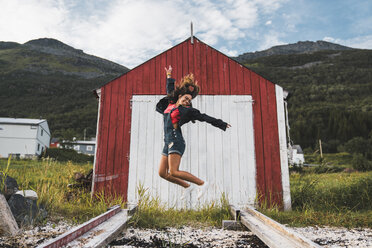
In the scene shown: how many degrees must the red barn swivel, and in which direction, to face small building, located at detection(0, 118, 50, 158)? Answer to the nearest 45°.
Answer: approximately 135° to its right

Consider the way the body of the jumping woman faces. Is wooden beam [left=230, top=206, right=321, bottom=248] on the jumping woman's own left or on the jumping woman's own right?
on the jumping woman's own left

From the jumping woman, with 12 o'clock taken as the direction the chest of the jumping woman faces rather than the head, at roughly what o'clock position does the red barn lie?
The red barn is roughly at 5 o'clock from the jumping woman.

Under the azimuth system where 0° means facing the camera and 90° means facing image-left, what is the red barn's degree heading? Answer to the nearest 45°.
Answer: approximately 0°

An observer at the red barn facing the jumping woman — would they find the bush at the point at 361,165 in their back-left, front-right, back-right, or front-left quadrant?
back-left

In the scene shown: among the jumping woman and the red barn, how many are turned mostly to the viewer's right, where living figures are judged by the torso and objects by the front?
0

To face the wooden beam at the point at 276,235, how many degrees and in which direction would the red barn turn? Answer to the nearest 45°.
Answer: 0° — it already faces it

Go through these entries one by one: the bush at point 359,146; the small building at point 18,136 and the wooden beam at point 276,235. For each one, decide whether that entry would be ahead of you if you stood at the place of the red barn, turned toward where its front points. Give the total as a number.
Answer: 1

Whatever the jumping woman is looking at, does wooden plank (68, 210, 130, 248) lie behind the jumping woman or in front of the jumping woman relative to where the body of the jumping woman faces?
in front

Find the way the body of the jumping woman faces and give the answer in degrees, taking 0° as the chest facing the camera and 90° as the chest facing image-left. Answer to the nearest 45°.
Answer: approximately 45°

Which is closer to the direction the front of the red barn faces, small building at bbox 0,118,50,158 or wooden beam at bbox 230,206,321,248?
the wooden beam

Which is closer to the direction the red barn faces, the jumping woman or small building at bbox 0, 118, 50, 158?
the jumping woman

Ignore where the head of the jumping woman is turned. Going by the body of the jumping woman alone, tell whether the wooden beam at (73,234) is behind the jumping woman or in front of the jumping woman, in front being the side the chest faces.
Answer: in front

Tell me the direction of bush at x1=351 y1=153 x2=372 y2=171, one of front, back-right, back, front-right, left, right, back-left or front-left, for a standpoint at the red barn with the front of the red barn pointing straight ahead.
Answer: back-left
